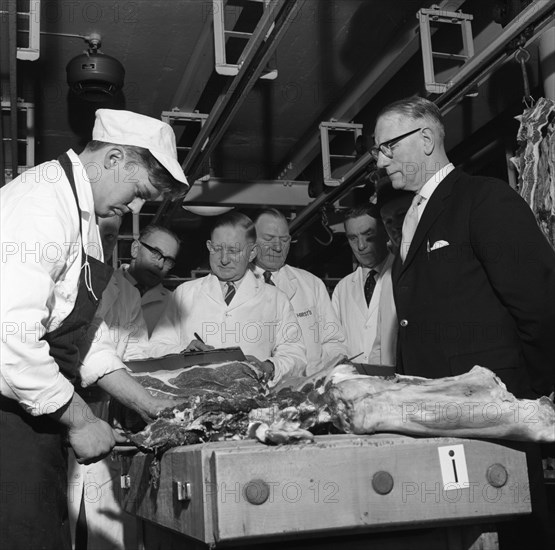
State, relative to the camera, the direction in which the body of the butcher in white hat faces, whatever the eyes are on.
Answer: to the viewer's right

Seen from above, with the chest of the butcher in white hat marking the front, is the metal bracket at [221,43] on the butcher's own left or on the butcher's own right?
on the butcher's own left

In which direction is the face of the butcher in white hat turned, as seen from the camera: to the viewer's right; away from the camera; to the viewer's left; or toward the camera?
to the viewer's right

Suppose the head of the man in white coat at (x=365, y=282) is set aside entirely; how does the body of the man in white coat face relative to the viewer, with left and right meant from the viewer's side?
facing the viewer

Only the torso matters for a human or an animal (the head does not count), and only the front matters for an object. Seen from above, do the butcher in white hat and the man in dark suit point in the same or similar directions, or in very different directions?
very different directions

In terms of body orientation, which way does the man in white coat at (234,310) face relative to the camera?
toward the camera

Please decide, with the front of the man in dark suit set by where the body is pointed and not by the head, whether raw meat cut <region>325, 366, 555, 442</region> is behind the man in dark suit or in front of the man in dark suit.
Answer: in front

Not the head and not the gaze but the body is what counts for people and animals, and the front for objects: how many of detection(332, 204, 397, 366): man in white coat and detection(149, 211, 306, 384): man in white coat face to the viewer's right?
0

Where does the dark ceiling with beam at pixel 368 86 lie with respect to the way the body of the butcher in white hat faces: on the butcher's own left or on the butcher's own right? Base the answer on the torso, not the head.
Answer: on the butcher's own left

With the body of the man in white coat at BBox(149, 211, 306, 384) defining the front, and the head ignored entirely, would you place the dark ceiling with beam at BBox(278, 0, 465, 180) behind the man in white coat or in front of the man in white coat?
behind

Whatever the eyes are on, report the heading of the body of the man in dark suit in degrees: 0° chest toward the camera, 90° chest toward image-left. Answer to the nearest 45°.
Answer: approximately 45°

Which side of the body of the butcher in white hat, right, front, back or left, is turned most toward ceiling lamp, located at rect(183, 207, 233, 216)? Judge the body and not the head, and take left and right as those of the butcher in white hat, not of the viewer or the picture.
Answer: left
